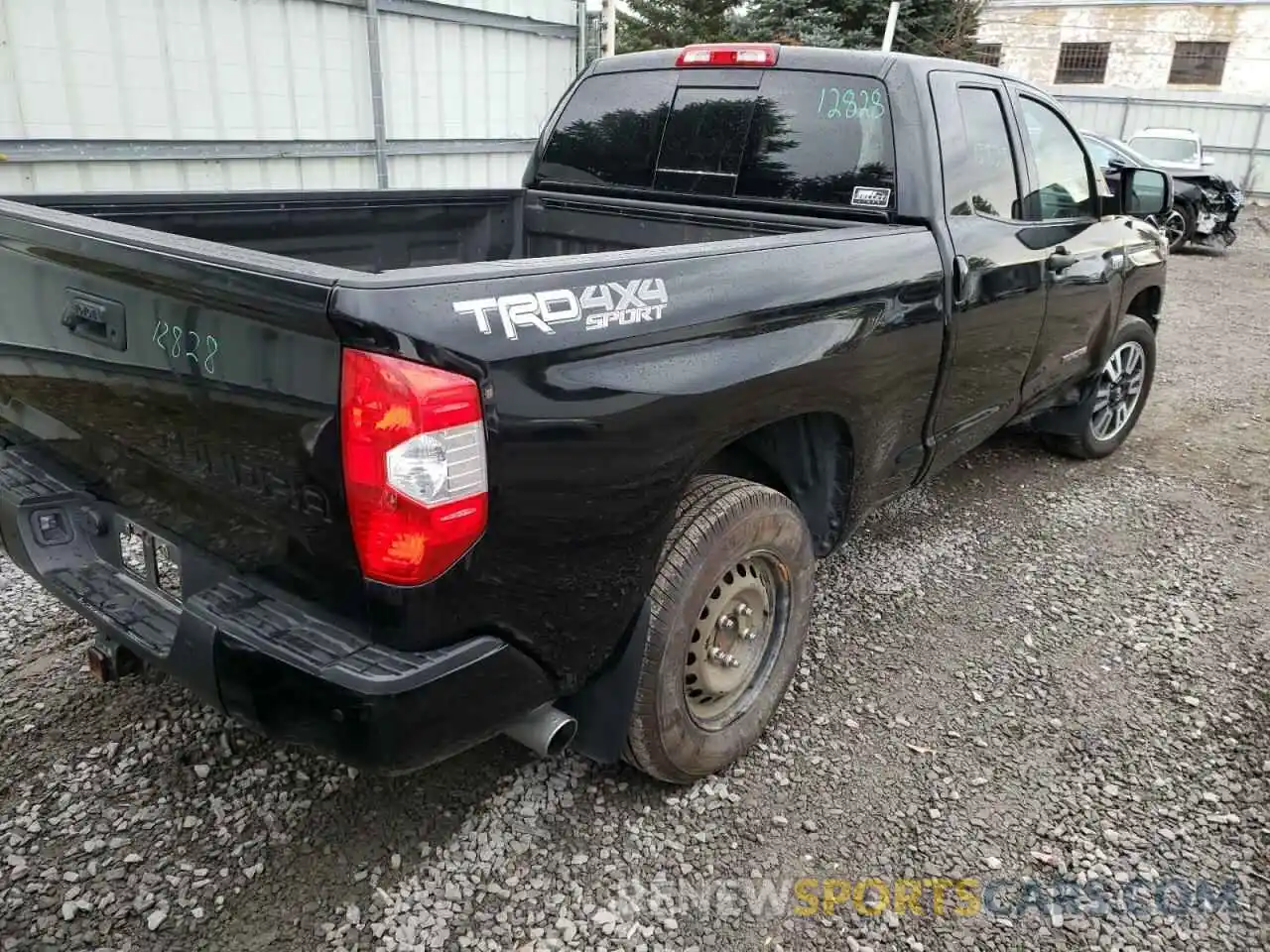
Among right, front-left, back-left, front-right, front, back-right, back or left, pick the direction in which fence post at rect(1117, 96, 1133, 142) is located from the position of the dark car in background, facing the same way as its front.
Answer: back-left

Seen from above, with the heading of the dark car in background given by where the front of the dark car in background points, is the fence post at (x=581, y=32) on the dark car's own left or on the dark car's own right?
on the dark car's own right

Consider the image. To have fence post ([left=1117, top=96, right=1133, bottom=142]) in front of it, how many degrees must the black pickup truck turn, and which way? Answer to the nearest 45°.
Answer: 0° — it already faces it

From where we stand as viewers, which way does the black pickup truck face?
facing away from the viewer and to the right of the viewer

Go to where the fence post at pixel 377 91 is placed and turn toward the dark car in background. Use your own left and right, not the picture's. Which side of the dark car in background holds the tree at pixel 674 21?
left

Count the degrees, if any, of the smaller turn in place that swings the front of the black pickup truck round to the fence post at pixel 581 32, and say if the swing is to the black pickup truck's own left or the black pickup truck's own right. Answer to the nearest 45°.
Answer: approximately 45° to the black pickup truck's own left

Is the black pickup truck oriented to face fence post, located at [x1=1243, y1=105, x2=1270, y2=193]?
yes

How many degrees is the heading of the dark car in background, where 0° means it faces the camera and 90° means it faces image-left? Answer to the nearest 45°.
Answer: approximately 315°

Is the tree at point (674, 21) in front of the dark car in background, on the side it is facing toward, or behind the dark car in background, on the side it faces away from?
behind
